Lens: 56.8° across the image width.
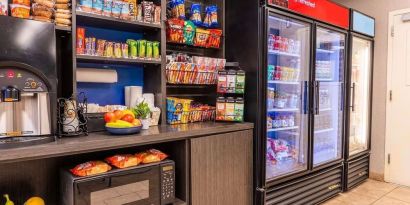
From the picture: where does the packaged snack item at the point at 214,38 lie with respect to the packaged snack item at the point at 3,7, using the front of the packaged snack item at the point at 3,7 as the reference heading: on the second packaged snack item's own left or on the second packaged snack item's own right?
on the second packaged snack item's own left

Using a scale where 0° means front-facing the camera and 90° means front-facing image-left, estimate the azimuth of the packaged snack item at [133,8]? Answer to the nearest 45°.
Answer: approximately 0°

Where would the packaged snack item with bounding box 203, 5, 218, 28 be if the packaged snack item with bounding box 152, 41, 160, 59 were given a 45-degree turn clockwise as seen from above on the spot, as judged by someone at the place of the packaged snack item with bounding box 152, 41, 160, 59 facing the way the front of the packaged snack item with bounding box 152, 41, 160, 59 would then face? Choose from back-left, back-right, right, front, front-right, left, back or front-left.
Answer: back

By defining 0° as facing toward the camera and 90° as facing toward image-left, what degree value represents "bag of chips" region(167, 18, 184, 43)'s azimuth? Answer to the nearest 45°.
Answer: approximately 0°
